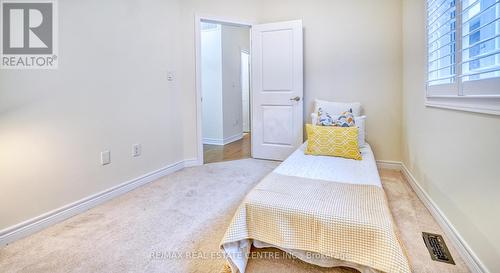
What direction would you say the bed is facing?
toward the camera
